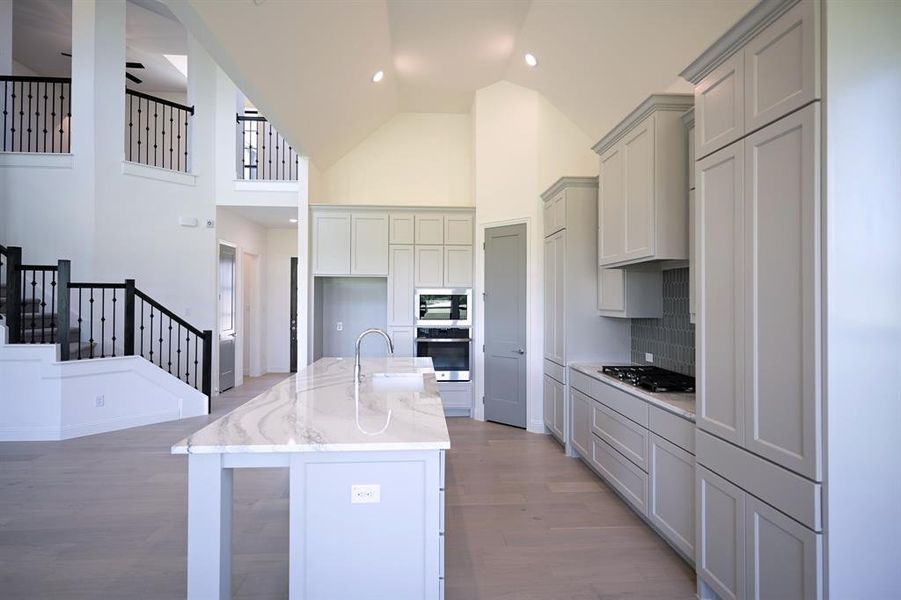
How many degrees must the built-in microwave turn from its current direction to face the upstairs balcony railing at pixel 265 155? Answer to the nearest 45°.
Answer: approximately 135° to its right

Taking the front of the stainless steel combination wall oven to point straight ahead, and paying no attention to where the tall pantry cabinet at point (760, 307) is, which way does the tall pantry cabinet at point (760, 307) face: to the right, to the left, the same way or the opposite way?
to the right

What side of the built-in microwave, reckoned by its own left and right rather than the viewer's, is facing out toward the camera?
front

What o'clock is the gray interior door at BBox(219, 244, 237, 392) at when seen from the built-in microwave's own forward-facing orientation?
The gray interior door is roughly at 4 o'clock from the built-in microwave.

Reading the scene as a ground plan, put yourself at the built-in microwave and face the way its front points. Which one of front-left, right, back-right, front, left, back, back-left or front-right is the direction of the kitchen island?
front

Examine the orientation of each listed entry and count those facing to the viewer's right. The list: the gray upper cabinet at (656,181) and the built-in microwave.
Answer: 0

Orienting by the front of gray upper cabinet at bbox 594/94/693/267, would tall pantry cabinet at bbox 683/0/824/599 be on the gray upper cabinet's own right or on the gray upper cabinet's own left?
on the gray upper cabinet's own left

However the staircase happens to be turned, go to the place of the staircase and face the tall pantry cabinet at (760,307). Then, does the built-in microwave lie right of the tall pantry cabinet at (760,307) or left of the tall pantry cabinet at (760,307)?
left

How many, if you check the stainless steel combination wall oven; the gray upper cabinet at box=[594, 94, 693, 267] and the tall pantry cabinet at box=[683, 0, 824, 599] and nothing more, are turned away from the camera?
0

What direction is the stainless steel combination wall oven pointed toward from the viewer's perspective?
toward the camera

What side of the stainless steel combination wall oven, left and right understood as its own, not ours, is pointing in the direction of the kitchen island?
front

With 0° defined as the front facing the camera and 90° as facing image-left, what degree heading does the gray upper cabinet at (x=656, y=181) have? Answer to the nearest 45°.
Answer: approximately 45°

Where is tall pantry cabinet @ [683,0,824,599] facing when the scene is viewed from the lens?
facing the viewer and to the left of the viewer

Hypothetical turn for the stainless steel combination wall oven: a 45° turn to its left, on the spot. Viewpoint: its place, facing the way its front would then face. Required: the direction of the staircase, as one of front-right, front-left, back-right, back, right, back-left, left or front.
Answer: back-right

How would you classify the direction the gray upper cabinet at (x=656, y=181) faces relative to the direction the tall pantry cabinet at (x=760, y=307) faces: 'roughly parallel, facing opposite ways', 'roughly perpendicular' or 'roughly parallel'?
roughly parallel
